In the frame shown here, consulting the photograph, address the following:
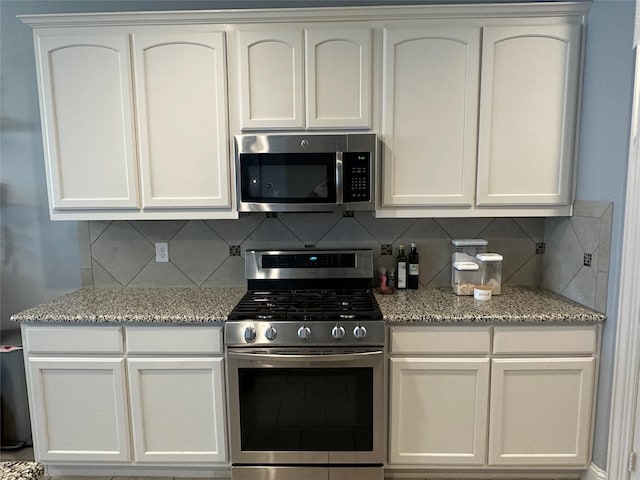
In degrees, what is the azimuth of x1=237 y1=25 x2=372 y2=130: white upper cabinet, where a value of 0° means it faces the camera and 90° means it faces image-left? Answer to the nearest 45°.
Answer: approximately 0°

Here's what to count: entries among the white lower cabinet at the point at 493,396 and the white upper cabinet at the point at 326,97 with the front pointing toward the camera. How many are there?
2

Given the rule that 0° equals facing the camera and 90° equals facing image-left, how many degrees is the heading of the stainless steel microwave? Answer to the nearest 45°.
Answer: approximately 0°
